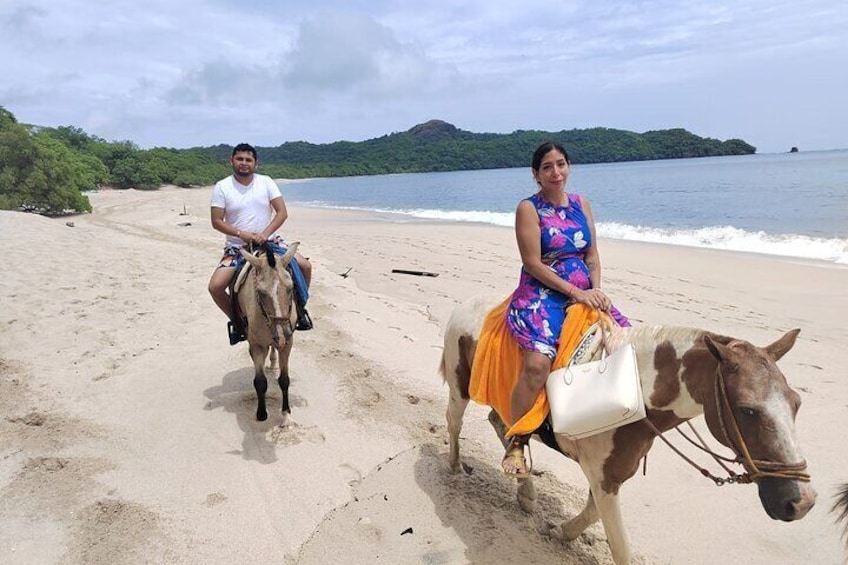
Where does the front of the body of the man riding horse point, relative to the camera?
toward the camera

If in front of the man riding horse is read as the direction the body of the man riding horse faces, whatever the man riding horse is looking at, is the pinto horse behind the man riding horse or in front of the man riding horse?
in front

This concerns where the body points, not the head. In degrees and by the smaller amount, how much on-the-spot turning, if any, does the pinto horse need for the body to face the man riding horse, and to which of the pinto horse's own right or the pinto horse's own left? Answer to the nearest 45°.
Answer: approximately 180°

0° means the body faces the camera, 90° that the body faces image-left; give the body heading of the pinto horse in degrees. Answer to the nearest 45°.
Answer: approximately 315°

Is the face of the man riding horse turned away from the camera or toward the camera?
toward the camera
